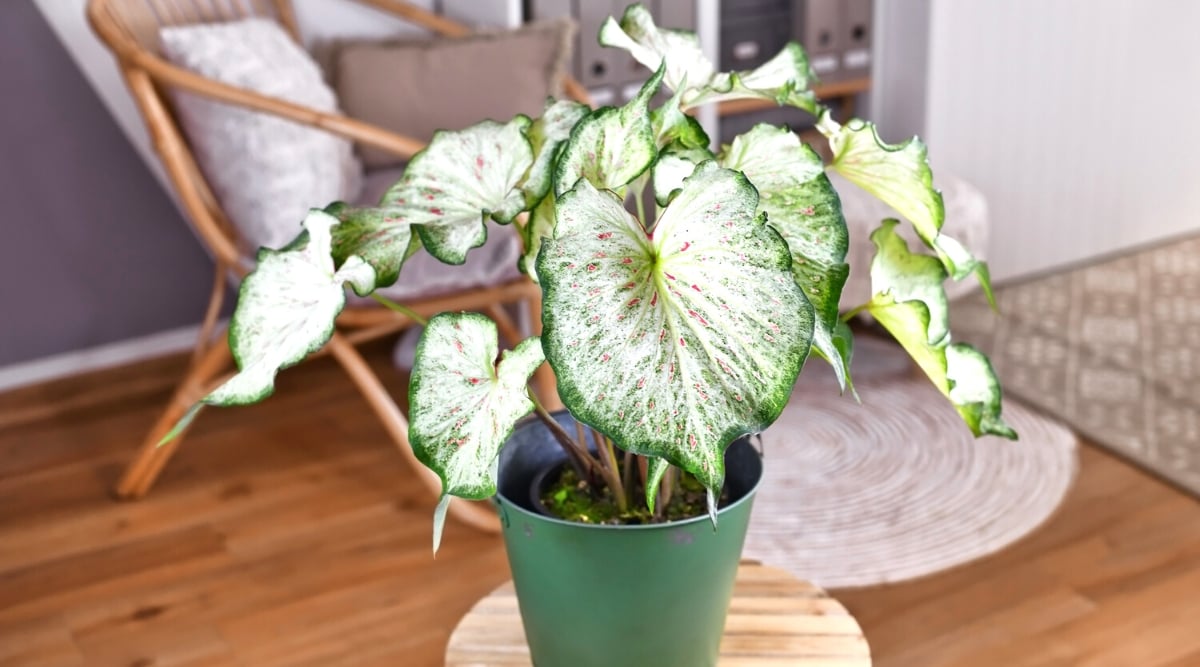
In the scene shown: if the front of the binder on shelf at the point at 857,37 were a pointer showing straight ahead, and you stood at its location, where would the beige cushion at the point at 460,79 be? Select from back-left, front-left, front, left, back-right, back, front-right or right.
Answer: front-right

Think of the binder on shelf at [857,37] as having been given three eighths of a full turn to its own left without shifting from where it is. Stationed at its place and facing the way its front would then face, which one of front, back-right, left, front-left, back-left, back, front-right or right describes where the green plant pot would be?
back-right

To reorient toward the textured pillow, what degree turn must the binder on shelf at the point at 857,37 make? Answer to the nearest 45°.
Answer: approximately 45° to its right

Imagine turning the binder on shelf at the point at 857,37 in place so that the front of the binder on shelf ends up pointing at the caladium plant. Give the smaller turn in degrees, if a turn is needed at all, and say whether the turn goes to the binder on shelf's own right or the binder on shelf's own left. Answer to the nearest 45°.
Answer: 0° — it already faces it

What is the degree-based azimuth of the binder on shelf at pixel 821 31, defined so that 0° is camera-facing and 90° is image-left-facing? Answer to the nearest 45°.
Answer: approximately 0°

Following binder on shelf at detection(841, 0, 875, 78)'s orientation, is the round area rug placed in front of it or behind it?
in front

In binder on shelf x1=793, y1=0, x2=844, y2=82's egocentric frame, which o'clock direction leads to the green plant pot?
The green plant pot is roughly at 12 o'clock from the binder on shelf.

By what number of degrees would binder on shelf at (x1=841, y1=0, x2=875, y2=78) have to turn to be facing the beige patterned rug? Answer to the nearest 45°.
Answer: approximately 45° to its left

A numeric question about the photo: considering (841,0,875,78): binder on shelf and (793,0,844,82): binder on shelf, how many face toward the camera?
2

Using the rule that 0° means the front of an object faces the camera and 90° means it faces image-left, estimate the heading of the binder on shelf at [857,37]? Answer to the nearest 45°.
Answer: approximately 0°

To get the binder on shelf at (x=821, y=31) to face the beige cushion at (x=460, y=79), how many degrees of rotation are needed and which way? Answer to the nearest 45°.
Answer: approximately 45° to its right
